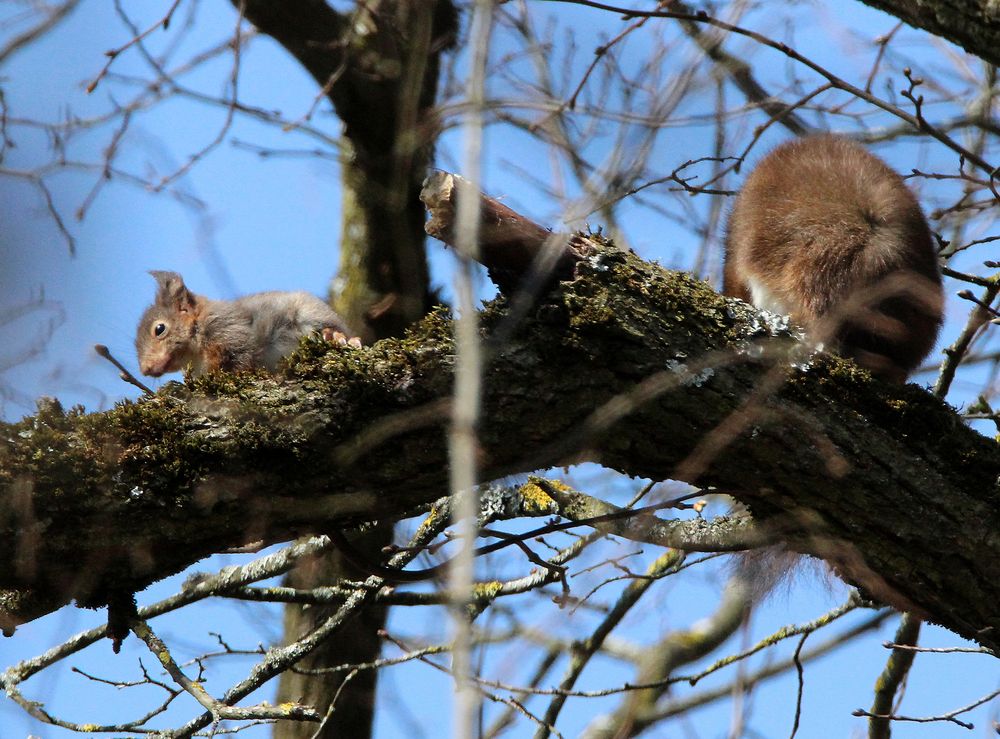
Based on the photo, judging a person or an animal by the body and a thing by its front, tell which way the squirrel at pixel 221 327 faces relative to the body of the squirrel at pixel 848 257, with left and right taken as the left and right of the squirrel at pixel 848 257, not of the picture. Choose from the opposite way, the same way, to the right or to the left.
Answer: to the left

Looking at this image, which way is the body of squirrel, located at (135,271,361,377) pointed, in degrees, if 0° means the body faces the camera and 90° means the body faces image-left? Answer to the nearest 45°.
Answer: approximately 90°

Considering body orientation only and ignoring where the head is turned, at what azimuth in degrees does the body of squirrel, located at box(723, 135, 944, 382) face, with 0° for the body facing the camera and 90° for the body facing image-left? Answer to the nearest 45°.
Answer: approximately 135°

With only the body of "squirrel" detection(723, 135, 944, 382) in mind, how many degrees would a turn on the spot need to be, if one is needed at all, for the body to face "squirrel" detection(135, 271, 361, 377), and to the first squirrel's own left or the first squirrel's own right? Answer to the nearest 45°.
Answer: approximately 45° to the first squirrel's own left
